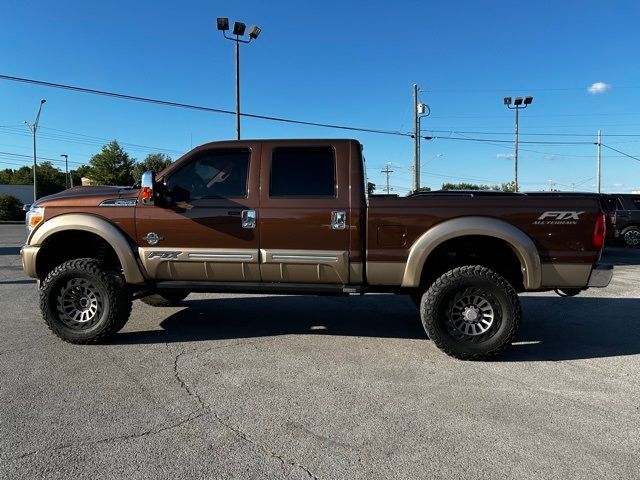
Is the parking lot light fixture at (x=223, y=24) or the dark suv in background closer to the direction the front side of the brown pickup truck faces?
the parking lot light fixture

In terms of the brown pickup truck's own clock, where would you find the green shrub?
The green shrub is roughly at 2 o'clock from the brown pickup truck.

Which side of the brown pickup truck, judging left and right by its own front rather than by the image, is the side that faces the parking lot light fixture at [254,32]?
right

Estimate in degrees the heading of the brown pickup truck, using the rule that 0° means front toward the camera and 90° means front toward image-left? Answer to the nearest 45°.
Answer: approximately 90°

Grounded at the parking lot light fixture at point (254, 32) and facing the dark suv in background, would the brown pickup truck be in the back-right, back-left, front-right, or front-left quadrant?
front-right

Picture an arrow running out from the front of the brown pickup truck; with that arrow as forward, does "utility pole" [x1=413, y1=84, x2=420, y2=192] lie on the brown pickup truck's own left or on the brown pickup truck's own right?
on the brown pickup truck's own right

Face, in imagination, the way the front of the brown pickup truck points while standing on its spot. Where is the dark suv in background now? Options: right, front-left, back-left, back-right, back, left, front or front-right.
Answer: back-right

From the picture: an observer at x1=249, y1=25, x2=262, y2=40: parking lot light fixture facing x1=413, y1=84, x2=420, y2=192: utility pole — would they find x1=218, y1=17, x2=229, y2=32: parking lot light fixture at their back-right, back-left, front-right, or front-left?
back-left

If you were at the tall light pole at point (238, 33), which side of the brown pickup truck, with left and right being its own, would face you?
right

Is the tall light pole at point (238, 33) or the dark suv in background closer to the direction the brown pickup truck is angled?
the tall light pole
